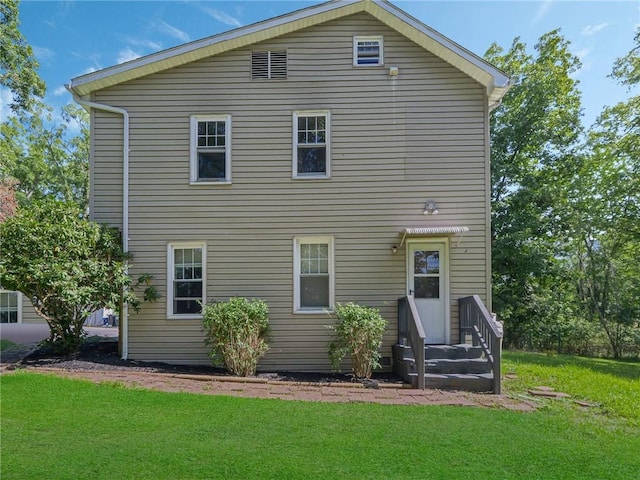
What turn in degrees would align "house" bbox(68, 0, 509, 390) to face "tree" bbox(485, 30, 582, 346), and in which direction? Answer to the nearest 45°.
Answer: approximately 135° to its left

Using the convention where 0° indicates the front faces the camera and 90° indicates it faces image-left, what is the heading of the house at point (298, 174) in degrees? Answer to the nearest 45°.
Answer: approximately 0°

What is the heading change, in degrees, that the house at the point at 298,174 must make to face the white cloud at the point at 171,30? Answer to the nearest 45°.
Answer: approximately 135° to its right

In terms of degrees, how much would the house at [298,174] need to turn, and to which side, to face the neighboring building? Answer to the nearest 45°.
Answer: approximately 135° to its right
